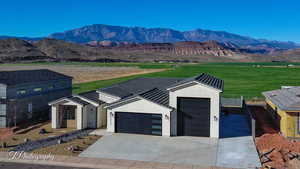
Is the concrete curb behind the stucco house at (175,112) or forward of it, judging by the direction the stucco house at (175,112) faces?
forward

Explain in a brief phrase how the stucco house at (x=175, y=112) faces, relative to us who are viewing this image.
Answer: facing the viewer

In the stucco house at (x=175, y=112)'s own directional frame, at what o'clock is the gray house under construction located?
The gray house under construction is roughly at 4 o'clock from the stucco house.

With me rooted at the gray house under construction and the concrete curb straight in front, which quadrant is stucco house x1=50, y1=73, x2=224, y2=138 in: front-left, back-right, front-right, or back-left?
front-left

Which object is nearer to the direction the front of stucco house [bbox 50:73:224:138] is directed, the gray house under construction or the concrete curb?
the concrete curb
